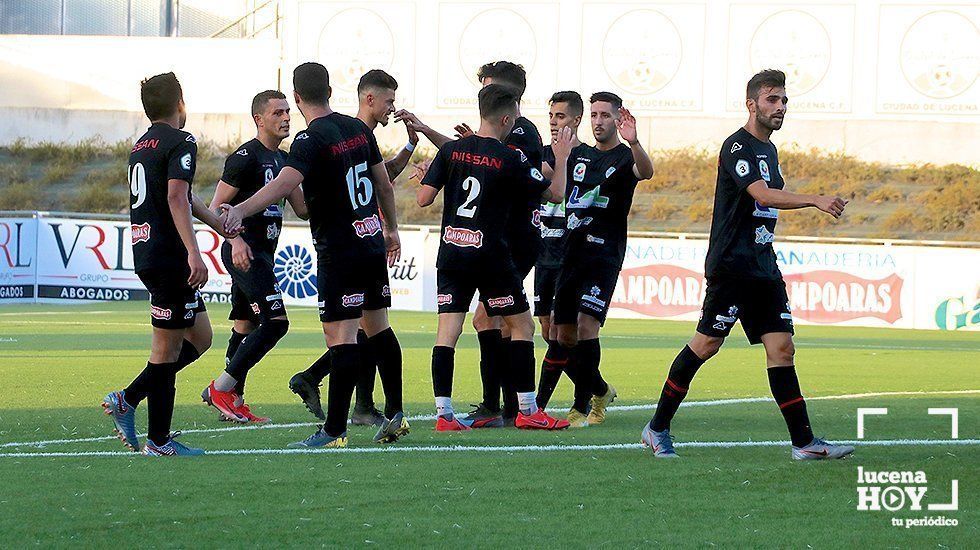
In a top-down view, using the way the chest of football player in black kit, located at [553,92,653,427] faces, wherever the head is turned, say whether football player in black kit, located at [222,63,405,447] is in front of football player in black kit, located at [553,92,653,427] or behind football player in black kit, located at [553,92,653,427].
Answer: in front

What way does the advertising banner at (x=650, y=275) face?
toward the camera

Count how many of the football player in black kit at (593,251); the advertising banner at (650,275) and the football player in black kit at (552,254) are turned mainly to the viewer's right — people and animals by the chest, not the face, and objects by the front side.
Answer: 0

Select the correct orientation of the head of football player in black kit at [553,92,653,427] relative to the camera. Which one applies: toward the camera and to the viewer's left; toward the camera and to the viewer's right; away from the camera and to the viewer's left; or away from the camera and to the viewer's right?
toward the camera and to the viewer's left

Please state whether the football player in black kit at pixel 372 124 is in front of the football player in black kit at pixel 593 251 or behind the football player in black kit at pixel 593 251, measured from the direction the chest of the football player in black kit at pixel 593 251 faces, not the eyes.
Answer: in front

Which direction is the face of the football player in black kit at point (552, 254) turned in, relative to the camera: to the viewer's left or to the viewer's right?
to the viewer's left

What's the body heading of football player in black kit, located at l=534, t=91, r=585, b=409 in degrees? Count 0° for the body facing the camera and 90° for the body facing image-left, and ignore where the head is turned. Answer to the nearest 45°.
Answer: approximately 45°

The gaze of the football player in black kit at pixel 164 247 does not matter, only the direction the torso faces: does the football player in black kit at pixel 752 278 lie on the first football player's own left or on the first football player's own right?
on the first football player's own right

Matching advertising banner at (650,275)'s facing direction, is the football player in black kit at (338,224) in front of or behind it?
in front
